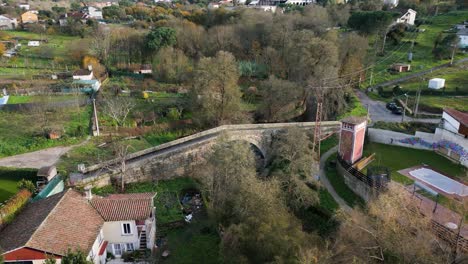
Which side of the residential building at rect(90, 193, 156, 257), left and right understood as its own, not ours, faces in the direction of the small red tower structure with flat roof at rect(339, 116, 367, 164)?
left

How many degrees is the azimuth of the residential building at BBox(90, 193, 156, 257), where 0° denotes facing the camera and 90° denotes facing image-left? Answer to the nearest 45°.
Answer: approximately 0°

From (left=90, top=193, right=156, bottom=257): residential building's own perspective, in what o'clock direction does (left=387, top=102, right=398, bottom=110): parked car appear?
The parked car is roughly at 8 o'clock from the residential building.

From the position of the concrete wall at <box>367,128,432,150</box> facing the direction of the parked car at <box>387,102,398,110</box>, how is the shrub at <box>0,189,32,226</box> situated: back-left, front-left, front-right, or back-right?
back-left

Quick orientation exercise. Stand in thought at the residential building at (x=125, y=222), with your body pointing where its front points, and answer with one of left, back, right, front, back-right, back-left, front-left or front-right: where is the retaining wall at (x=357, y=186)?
left

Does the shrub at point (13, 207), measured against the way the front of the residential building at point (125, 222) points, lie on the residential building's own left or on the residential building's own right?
on the residential building's own right

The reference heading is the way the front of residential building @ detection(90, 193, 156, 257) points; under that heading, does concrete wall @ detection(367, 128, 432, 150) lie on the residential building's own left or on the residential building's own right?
on the residential building's own left

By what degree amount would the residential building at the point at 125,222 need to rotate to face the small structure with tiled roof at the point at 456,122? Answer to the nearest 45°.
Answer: approximately 90° to its left

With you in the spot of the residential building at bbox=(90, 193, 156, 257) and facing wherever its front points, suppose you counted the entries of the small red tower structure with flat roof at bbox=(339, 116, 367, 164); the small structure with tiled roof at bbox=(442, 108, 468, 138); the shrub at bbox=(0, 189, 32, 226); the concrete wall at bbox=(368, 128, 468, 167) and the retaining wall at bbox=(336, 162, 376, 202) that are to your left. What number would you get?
4

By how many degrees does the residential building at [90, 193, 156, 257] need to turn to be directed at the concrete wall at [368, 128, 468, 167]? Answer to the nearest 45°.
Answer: approximately 90° to its left

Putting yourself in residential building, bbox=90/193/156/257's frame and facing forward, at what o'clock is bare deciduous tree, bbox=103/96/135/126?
The bare deciduous tree is roughly at 6 o'clock from the residential building.
